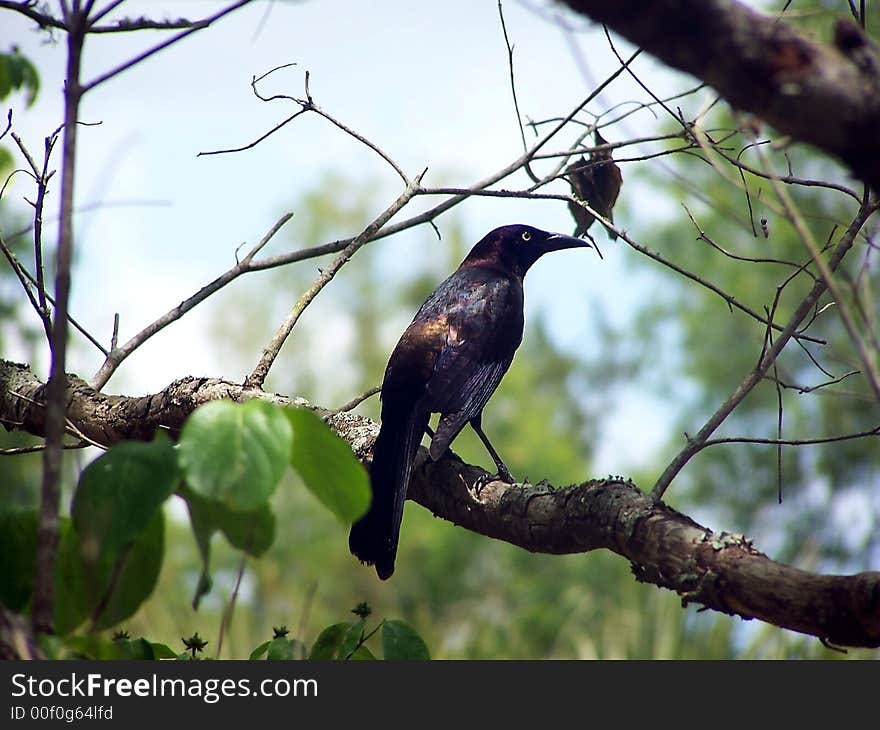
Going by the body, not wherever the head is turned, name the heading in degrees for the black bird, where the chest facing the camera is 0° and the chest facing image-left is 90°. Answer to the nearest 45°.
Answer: approximately 225°

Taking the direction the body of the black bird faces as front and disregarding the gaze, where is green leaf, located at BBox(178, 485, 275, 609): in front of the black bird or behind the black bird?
behind

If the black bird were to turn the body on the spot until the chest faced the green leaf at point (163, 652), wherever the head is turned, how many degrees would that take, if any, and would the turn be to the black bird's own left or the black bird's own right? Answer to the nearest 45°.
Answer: approximately 135° to the black bird's own right

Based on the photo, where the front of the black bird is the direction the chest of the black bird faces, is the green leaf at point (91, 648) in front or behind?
behind

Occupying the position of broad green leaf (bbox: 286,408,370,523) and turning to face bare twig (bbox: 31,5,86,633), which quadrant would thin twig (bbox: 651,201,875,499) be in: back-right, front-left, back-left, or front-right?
back-right

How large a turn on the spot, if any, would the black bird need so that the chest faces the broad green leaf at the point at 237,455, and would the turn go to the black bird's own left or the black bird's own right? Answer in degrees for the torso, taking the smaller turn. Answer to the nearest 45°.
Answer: approximately 135° to the black bird's own right

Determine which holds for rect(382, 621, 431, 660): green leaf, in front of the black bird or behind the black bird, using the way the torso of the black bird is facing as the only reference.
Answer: behind

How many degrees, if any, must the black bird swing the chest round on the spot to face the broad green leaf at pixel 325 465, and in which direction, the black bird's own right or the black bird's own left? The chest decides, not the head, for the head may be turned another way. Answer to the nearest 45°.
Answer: approximately 135° to the black bird's own right

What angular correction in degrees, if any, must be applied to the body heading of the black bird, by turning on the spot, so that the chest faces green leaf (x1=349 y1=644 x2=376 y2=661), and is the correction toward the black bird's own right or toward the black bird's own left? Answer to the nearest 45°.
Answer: approximately 135° to the black bird's own right

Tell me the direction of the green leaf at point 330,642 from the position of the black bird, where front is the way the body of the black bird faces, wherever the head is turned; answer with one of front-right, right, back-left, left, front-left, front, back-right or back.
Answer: back-right
